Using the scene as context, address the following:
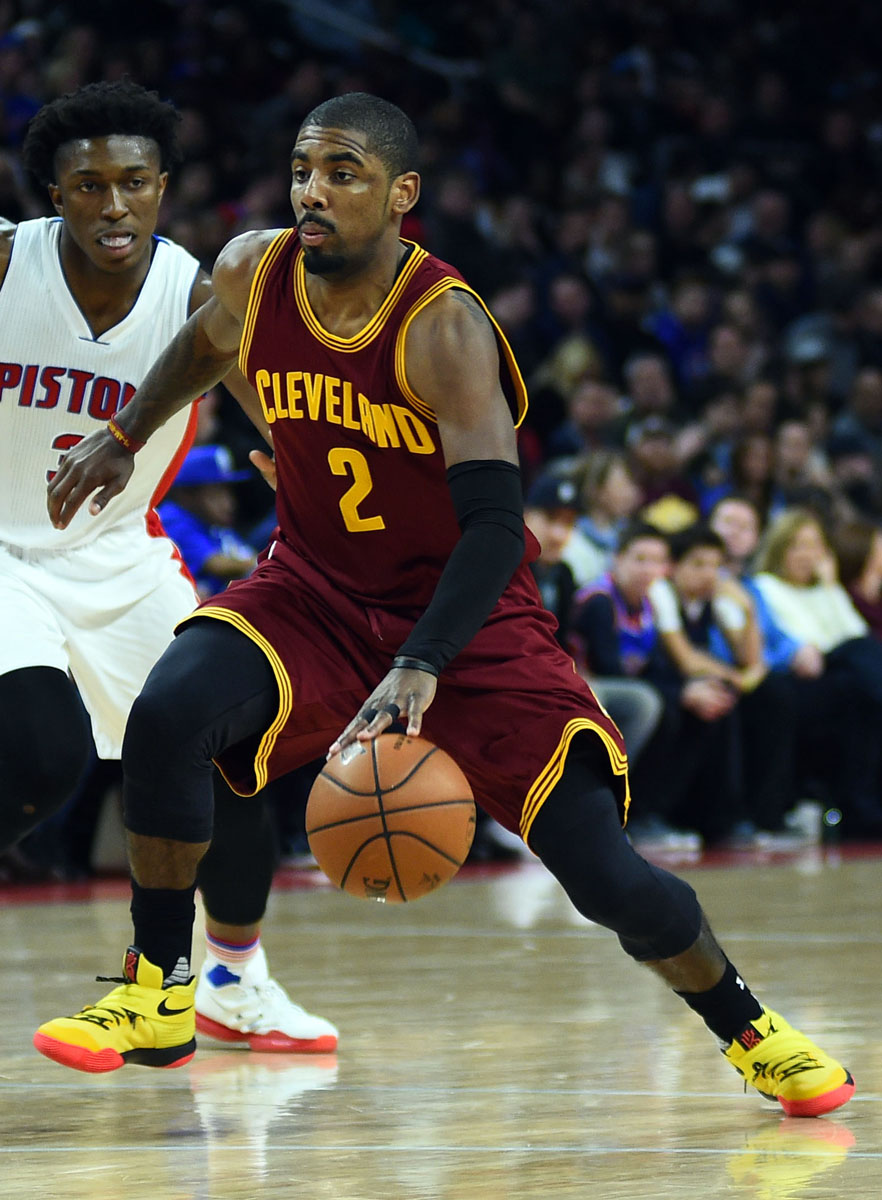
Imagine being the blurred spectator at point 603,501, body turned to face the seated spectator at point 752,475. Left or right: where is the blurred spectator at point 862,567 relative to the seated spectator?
right

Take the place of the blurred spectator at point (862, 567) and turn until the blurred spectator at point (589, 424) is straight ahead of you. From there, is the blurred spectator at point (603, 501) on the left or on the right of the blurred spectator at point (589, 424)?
left

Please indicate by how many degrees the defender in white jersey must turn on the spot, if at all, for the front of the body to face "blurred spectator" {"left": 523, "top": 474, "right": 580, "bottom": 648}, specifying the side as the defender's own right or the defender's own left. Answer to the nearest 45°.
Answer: approximately 135° to the defender's own left

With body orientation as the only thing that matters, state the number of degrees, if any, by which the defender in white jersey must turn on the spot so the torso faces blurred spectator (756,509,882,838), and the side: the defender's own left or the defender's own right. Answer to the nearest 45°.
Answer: approximately 135° to the defender's own left

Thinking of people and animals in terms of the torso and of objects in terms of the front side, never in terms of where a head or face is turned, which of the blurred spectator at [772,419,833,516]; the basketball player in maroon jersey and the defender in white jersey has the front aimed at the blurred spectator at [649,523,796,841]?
the blurred spectator at [772,419,833,516]

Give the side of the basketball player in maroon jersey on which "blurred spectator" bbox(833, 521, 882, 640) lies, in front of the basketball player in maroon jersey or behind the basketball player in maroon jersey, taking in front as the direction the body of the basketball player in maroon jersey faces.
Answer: behind
